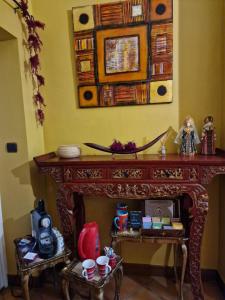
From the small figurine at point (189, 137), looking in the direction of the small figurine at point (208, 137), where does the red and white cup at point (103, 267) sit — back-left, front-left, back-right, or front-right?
back-right

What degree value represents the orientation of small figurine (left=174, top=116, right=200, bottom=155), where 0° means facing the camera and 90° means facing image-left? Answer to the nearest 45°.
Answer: approximately 0°

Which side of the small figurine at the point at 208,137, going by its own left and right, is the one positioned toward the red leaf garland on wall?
right

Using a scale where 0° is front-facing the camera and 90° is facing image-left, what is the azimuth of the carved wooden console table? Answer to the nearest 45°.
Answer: approximately 0°

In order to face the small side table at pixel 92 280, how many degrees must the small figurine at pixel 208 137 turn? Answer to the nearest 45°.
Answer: approximately 45° to its right
